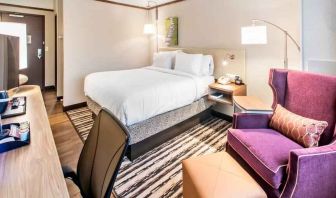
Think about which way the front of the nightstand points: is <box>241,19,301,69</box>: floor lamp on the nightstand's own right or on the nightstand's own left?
on the nightstand's own left

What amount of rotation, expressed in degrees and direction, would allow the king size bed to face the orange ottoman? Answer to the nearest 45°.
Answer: approximately 45° to its left

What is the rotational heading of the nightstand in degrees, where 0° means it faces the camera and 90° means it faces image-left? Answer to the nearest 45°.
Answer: approximately 45°

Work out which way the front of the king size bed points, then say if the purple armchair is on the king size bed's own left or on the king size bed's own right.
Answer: on the king size bed's own left

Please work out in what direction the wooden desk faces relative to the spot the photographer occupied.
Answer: facing to the right of the viewer

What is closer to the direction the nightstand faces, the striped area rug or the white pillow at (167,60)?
the striped area rug
